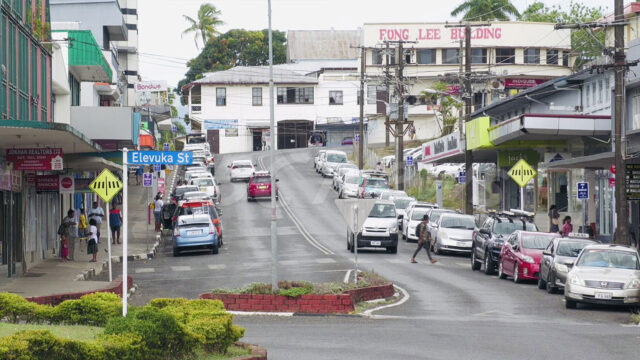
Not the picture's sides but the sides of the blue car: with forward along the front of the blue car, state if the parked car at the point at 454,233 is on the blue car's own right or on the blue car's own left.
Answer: on the blue car's own right

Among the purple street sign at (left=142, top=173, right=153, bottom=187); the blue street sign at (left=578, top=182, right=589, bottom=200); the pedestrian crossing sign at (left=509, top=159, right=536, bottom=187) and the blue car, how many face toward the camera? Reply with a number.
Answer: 3

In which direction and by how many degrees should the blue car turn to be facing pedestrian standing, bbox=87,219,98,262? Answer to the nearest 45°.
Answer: approximately 135° to its left

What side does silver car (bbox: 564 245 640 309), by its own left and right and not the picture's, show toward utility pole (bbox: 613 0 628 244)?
back

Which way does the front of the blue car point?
away from the camera

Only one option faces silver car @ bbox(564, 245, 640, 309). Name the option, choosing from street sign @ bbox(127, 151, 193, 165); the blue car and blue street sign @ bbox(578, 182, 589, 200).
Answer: the blue street sign
